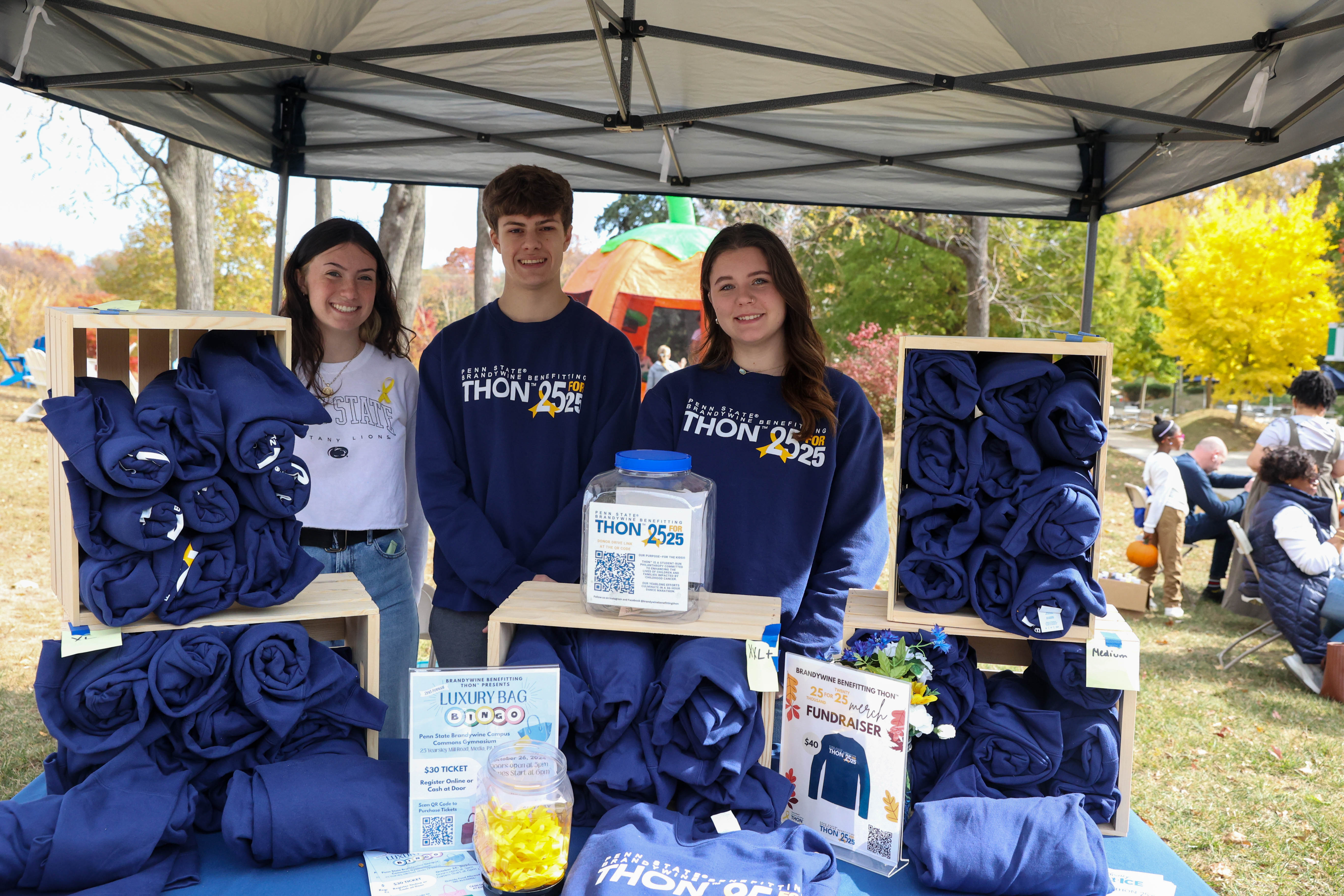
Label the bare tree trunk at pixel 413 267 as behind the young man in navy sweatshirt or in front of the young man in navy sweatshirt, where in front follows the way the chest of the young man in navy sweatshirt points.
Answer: behind

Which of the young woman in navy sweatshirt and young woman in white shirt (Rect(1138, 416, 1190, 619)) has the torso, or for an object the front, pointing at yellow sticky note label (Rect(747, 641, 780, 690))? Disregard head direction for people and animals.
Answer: the young woman in navy sweatshirt

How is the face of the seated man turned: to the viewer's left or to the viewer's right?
to the viewer's right

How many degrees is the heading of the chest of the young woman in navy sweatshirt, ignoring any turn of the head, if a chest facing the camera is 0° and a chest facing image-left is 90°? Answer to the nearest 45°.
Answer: approximately 0°
